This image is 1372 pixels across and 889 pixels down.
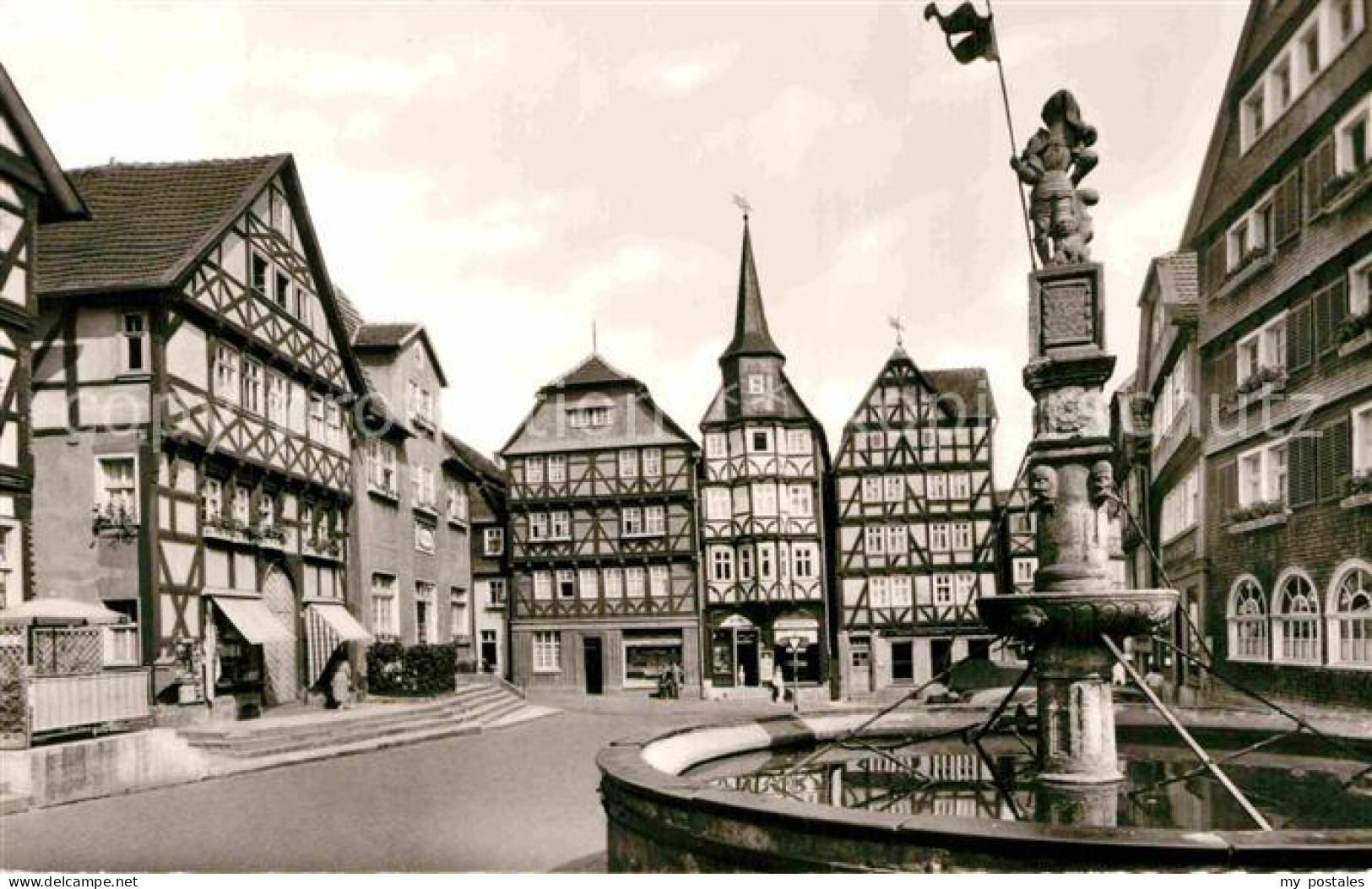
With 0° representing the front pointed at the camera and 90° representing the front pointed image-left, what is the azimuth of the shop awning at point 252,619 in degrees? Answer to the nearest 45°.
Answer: approximately 315°

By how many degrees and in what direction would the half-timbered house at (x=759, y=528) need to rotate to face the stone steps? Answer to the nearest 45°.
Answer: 0° — it already faces it

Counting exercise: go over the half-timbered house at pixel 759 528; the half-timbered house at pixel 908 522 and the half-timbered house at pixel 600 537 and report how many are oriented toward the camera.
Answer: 3

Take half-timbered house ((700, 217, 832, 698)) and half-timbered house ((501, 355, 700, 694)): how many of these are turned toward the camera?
2

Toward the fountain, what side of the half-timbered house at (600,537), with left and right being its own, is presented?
front

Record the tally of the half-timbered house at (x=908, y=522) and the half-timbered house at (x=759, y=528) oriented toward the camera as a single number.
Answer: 2

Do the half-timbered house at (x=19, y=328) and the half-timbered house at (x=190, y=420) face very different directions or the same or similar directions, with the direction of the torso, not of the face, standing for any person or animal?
same or similar directions

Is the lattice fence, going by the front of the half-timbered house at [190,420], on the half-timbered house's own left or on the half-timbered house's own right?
on the half-timbered house's own right

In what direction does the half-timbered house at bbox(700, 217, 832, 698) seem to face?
toward the camera

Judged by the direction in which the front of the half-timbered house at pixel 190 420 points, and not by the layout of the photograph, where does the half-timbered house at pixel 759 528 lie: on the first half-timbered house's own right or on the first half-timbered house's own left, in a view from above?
on the first half-timbered house's own left

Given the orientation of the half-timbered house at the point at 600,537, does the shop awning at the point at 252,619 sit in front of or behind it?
in front

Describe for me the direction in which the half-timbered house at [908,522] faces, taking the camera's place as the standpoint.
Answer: facing the viewer
